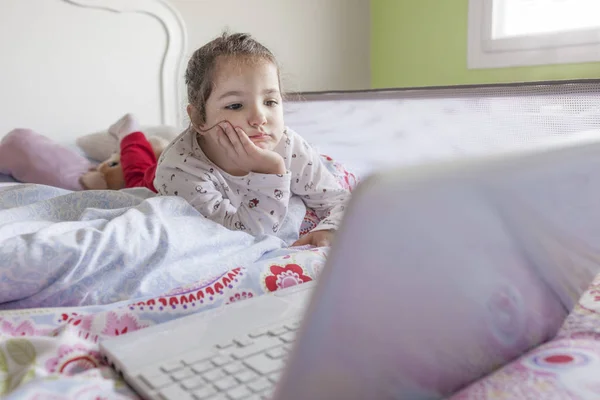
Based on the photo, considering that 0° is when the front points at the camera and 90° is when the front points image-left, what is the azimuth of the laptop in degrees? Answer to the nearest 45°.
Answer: approximately 135°

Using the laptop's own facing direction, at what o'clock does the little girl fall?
The little girl is roughly at 1 o'clock from the laptop.

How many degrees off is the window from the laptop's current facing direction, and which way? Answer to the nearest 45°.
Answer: approximately 45° to its right
